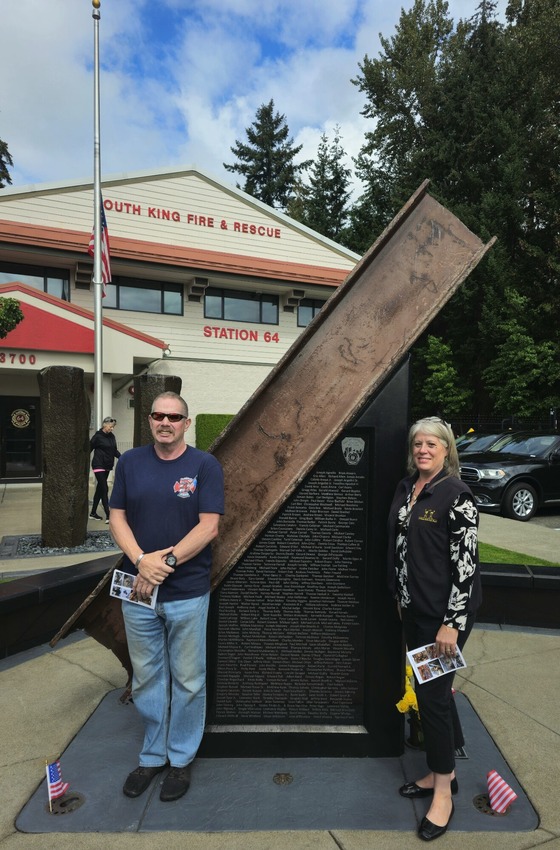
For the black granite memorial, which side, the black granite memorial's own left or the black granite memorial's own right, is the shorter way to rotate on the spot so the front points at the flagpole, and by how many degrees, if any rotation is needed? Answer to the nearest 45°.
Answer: approximately 135° to the black granite memorial's own right

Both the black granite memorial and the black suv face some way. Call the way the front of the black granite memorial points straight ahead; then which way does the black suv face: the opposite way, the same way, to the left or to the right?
to the right

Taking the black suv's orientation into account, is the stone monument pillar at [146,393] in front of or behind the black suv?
in front

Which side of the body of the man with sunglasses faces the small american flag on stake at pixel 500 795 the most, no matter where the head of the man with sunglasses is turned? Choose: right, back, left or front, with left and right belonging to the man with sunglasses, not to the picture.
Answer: left

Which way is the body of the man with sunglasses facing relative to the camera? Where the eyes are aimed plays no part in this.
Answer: toward the camera

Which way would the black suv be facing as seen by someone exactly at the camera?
facing the viewer and to the left of the viewer

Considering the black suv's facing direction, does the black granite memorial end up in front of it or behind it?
in front

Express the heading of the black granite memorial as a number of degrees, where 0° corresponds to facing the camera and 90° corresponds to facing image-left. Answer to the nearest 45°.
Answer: approximately 0°

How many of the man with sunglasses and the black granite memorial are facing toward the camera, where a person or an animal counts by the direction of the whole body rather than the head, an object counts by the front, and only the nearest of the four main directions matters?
2

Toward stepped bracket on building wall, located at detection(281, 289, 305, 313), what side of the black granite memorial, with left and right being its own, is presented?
back

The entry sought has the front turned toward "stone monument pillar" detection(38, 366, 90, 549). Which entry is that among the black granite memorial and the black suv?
the black suv

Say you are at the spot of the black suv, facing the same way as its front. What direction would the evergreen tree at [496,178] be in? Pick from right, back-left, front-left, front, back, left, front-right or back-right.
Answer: back-right

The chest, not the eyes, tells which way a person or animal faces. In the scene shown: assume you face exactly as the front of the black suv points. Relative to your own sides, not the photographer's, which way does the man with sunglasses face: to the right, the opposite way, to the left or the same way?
to the left

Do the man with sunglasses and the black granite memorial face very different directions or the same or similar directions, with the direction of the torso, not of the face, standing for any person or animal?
same or similar directions
